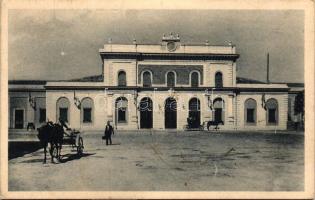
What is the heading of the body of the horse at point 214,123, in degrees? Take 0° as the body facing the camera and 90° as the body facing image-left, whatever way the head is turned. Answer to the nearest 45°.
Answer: approximately 270°
